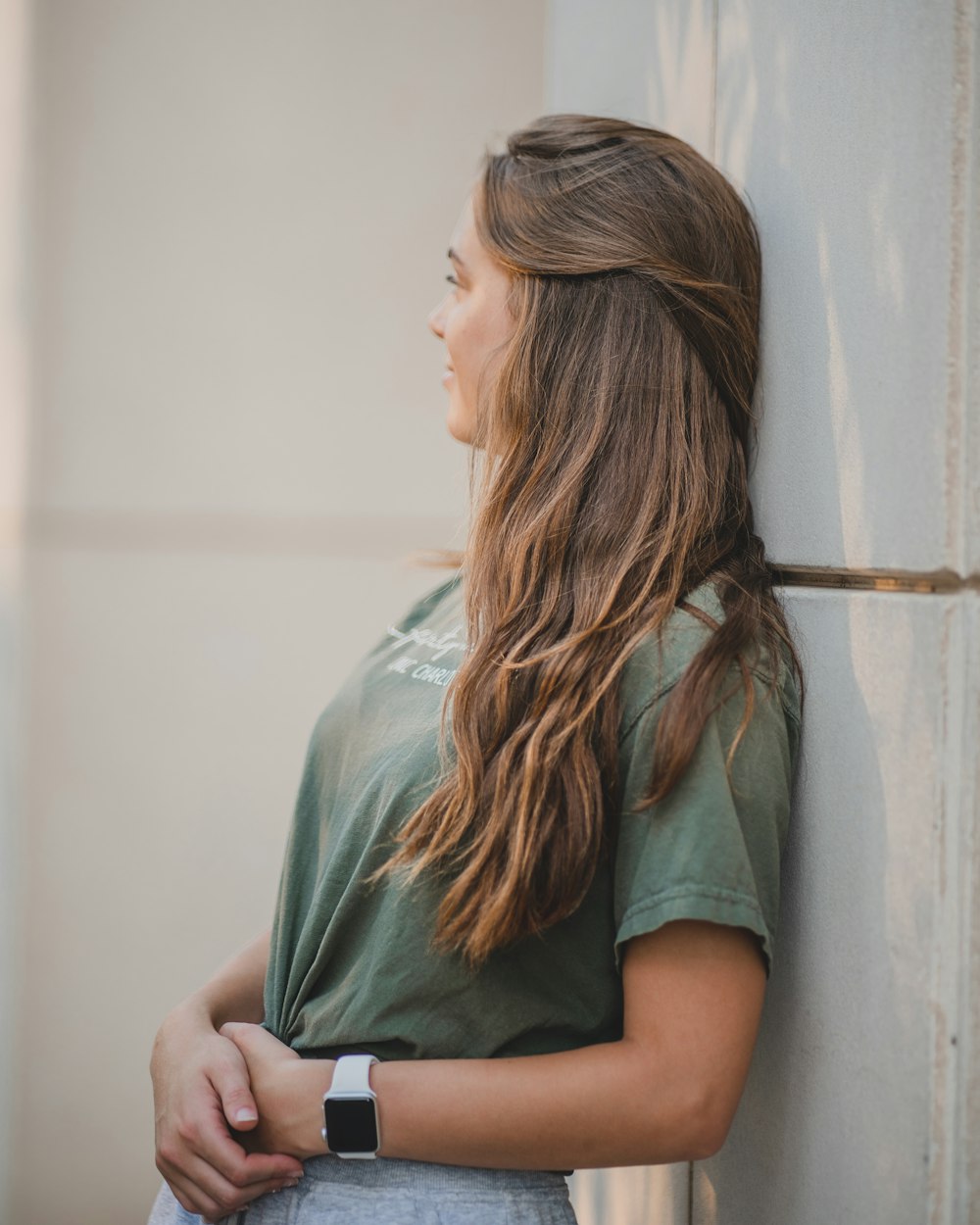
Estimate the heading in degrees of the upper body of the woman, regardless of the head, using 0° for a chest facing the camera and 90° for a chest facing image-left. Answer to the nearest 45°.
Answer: approximately 90°
